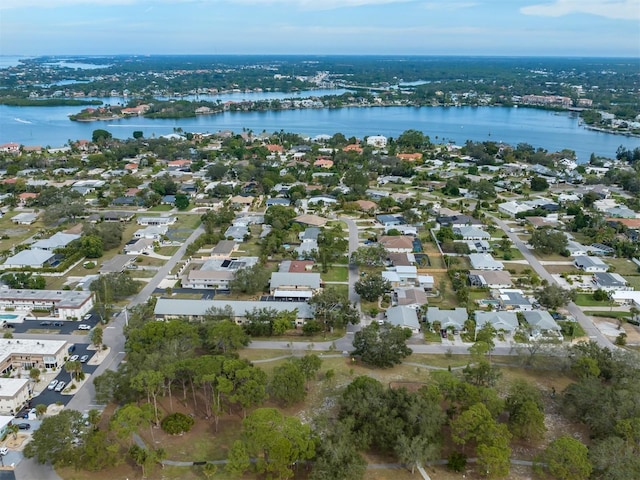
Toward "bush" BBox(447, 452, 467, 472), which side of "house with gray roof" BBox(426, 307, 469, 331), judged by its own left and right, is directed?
front

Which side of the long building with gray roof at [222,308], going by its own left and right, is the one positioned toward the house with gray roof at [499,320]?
left

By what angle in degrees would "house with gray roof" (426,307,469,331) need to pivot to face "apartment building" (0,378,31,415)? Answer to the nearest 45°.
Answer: approximately 45° to its right

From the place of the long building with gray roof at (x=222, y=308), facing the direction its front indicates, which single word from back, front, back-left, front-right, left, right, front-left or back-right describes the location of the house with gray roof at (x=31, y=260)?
back-right

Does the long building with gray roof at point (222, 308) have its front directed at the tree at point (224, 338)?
yes

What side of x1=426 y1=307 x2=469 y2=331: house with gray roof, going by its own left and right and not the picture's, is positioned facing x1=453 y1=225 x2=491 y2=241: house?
back

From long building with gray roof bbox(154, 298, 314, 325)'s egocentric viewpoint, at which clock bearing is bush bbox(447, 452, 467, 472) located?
The bush is roughly at 11 o'clock from the long building with gray roof.

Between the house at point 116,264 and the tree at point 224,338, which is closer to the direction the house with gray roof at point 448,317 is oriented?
the tree

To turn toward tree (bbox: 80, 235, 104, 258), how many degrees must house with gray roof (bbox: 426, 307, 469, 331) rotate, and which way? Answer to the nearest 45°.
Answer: approximately 90° to its right

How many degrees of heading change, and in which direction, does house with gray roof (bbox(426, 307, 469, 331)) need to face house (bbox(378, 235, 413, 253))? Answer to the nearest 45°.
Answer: approximately 180°

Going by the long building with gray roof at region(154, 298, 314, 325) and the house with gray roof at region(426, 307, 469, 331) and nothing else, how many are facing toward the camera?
2

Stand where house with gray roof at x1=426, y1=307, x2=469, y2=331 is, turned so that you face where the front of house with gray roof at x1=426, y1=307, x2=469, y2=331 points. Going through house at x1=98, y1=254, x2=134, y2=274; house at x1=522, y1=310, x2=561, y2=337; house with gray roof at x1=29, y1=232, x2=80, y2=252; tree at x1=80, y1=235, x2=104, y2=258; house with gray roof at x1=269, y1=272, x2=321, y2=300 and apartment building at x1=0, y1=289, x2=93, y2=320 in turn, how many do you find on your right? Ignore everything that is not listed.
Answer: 5

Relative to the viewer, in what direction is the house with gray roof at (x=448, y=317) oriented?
toward the camera

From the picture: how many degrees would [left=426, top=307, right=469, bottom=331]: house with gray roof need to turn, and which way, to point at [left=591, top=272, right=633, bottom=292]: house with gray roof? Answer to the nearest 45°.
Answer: approximately 135° to its left
